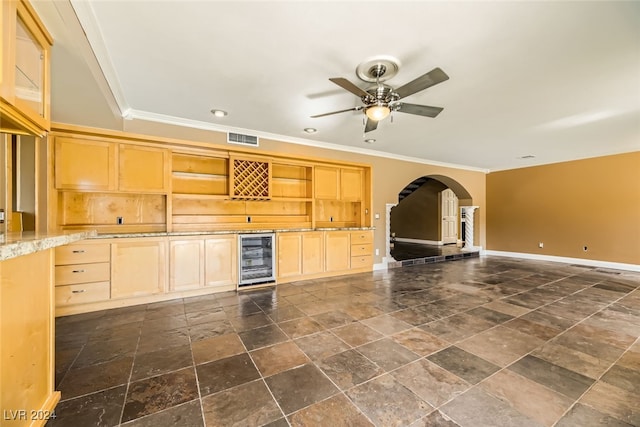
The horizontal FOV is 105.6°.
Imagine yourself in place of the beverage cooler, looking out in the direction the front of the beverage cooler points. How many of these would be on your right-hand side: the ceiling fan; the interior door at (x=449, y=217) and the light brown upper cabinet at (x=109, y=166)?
1

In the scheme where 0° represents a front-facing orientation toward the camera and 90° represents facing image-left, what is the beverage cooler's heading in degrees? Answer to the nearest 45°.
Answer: approximately 0°

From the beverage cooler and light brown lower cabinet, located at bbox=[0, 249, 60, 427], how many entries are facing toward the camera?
1

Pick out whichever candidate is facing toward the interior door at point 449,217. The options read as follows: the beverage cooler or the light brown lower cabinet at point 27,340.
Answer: the light brown lower cabinet

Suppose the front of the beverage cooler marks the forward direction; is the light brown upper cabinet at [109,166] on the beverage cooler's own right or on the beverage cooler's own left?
on the beverage cooler's own right

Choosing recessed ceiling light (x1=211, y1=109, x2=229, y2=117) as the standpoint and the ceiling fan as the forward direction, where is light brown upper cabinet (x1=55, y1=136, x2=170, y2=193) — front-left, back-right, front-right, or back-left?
back-right

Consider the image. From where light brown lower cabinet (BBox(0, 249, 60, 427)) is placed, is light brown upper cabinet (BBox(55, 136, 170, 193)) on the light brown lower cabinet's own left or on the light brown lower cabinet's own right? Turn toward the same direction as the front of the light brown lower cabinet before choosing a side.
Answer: on the light brown lower cabinet's own left

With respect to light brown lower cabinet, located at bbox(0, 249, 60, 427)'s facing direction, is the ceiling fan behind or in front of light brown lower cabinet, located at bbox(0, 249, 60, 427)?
in front

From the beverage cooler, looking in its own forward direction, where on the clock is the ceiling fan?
The ceiling fan is roughly at 11 o'clock from the beverage cooler.
